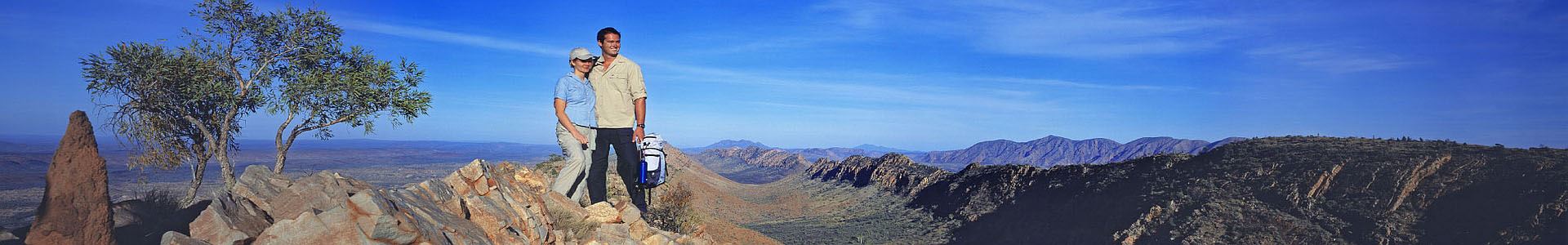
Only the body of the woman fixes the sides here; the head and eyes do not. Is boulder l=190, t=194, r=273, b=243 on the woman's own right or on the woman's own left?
on the woman's own right

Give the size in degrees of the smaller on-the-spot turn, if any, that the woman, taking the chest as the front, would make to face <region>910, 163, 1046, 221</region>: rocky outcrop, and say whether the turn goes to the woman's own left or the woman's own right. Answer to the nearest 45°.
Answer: approximately 90° to the woman's own left

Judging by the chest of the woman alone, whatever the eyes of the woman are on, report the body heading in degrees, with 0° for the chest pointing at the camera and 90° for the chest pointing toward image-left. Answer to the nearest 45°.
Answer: approximately 315°

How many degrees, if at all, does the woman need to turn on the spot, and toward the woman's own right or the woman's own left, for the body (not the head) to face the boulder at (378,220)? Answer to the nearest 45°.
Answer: approximately 90° to the woman's own right

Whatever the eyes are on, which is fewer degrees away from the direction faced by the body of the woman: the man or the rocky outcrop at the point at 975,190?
the man
